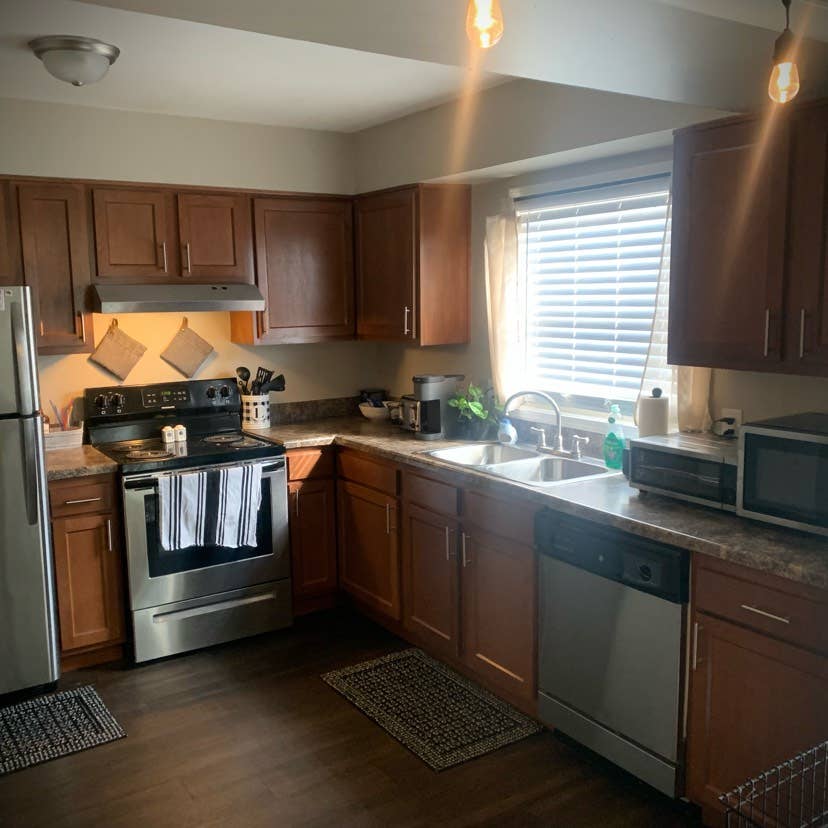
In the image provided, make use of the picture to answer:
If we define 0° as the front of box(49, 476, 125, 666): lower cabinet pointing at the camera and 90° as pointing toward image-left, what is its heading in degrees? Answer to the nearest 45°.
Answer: approximately 0°

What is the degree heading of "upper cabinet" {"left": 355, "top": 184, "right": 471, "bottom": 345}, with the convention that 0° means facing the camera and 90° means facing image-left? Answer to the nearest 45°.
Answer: approximately 45°

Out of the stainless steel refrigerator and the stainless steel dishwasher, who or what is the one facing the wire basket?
the stainless steel refrigerator

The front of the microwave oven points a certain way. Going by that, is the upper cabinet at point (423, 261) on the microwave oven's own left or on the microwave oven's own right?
on the microwave oven's own right

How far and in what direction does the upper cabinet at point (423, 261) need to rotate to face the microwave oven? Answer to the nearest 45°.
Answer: approximately 90° to its left

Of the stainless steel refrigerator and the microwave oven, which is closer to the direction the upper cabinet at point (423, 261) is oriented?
the stainless steel refrigerator

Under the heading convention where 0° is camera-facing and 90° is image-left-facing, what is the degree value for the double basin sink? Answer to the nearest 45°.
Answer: approximately 45°
